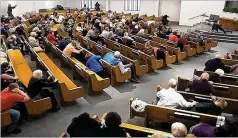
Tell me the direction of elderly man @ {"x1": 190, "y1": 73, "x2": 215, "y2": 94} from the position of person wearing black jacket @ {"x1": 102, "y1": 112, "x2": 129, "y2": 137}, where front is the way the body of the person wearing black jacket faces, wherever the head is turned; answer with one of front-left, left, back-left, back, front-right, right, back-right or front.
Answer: front-right

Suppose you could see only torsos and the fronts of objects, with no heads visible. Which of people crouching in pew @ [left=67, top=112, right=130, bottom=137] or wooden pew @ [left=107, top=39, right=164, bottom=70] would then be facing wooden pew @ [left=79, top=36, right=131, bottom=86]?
the people crouching in pew

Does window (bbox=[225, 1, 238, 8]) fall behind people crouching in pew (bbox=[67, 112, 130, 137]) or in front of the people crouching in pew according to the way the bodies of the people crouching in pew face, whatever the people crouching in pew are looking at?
in front

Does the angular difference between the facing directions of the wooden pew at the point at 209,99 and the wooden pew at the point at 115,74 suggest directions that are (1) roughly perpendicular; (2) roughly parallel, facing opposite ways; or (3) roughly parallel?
roughly parallel

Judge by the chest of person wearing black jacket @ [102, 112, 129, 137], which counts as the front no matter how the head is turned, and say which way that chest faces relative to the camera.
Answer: away from the camera

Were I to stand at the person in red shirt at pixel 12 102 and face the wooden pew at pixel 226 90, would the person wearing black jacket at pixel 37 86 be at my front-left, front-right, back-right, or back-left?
front-left

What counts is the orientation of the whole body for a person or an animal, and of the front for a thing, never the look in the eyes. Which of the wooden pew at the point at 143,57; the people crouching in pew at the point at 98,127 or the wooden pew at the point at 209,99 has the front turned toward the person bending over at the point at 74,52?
the people crouching in pew
